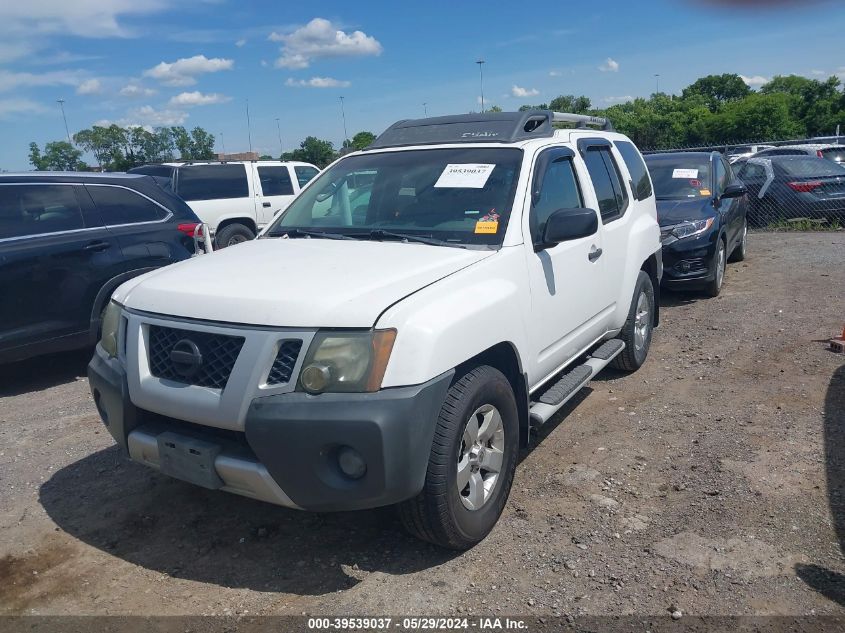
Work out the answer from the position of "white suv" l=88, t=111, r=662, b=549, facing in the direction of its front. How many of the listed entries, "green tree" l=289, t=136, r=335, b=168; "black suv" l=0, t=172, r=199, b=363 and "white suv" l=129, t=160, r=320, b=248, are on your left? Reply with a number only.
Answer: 0

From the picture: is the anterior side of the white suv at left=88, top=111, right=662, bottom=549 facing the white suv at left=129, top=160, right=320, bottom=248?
no

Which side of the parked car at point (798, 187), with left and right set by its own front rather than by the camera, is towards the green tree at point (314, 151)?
front

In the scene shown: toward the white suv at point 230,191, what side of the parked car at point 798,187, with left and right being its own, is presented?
left

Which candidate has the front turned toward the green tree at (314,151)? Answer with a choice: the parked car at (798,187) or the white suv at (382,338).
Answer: the parked car

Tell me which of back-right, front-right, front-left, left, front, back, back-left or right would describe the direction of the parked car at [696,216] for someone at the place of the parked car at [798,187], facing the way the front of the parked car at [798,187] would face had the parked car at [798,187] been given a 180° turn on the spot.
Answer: front-right

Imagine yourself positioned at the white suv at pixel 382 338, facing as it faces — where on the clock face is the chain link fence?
The chain link fence is roughly at 6 o'clock from the white suv.

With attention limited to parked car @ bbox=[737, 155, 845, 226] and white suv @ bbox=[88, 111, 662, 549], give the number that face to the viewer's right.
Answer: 0

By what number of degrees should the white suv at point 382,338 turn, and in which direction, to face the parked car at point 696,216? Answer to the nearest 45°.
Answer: approximately 180°

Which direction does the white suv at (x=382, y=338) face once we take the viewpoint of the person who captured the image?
facing the viewer and to the left of the viewer

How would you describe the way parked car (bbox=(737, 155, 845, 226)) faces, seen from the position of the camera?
facing away from the viewer and to the left of the viewer

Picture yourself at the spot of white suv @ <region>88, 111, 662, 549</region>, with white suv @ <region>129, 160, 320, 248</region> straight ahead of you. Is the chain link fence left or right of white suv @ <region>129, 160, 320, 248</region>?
right

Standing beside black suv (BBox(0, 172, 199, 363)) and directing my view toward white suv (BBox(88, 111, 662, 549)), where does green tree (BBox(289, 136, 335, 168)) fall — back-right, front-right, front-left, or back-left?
back-left

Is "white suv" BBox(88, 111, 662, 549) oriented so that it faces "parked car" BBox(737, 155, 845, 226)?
no

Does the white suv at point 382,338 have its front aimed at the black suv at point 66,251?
no

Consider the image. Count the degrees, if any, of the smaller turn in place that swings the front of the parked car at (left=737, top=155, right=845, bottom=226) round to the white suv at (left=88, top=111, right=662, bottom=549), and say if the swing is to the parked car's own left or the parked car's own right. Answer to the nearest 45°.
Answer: approximately 135° to the parked car's own left

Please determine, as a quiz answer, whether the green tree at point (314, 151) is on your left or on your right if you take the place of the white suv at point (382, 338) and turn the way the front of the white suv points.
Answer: on your right
